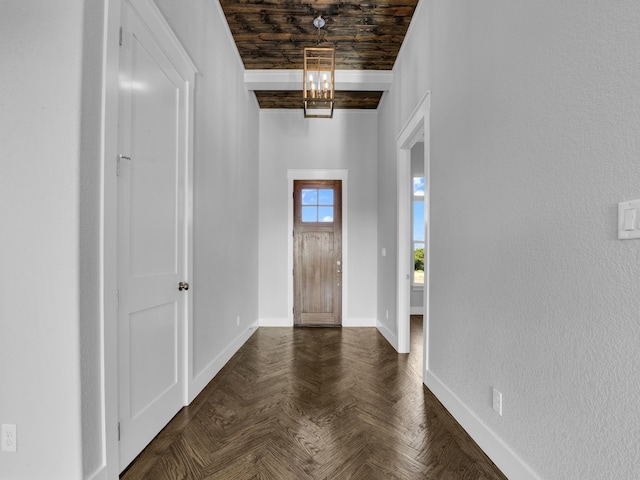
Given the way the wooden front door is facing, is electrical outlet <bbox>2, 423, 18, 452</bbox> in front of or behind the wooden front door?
in front

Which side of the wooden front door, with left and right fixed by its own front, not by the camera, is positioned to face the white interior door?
front

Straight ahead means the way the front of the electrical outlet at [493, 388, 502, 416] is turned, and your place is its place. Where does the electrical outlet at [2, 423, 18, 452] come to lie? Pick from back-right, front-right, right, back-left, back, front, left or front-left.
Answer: front

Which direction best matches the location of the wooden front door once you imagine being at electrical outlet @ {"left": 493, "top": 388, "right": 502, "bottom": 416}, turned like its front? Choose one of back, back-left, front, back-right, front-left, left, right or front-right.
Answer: right

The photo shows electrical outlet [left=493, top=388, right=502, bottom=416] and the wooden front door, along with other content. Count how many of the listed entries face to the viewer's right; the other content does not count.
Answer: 0

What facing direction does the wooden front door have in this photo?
toward the camera

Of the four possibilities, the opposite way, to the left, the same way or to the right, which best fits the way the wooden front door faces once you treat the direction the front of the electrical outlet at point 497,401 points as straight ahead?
to the left

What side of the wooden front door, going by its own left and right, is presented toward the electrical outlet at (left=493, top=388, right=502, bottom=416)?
front

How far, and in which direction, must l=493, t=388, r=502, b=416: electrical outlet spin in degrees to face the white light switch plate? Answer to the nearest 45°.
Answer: approximately 90° to its left
